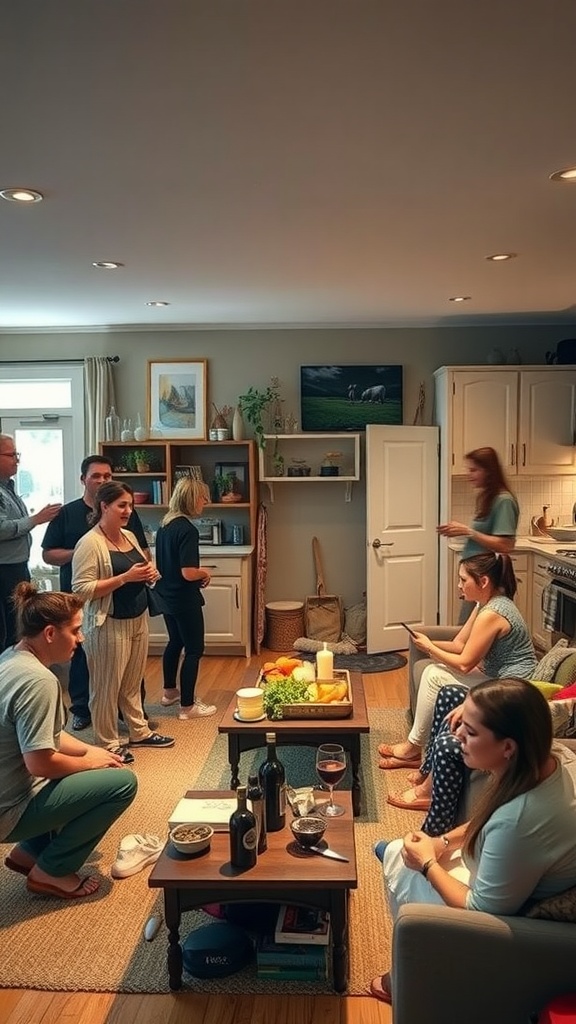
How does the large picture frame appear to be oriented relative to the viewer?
toward the camera

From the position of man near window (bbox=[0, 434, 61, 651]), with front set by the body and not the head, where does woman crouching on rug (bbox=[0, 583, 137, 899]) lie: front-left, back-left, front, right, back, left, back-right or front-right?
right

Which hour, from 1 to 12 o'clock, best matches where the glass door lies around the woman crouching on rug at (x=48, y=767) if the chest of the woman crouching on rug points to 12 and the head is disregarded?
The glass door is roughly at 9 o'clock from the woman crouching on rug.

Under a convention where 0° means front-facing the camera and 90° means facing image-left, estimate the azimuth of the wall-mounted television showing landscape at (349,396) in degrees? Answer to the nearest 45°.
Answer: approximately 0°

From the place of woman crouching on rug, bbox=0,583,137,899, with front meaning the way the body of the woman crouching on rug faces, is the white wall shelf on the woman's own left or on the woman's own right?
on the woman's own left

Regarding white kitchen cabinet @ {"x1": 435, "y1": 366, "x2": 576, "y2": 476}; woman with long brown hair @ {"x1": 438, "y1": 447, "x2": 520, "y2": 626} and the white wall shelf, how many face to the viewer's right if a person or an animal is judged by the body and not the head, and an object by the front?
0

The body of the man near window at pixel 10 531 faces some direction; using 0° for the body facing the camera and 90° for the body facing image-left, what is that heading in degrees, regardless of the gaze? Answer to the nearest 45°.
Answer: approximately 270°

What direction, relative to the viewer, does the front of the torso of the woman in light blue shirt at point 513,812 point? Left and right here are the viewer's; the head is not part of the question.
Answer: facing to the left of the viewer

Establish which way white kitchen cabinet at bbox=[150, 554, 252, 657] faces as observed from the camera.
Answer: facing the viewer

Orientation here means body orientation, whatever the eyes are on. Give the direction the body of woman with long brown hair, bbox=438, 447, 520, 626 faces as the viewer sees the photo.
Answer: to the viewer's left

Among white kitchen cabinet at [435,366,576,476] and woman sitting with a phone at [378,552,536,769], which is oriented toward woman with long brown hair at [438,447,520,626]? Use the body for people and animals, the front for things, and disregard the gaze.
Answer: the white kitchen cabinet

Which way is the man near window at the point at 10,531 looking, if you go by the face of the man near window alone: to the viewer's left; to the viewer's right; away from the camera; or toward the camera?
to the viewer's right

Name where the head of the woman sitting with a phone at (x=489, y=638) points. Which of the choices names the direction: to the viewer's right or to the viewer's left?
to the viewer's left

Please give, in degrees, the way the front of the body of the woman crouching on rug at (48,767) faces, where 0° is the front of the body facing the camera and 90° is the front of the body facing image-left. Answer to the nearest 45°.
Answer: approximately 270°

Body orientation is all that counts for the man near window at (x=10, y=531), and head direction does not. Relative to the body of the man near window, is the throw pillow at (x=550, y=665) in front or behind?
in front

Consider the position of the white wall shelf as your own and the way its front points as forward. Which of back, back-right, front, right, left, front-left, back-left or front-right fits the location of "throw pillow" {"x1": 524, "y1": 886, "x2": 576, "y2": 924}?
front
